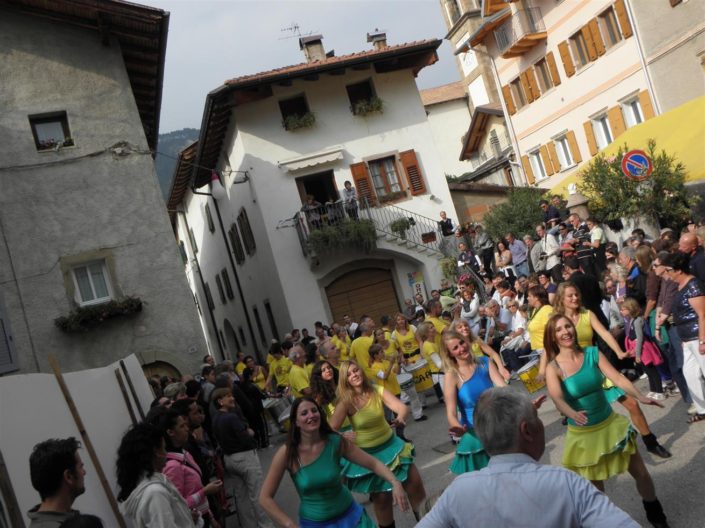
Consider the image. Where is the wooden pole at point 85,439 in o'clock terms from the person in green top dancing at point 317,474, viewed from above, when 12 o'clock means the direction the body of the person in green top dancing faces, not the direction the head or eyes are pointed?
The wooden pole is roughly at 4 o'clock from the person in green top dancing.

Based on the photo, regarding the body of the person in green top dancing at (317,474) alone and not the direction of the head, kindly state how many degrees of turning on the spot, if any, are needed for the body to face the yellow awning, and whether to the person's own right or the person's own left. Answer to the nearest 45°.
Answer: approximately 135° to the person's own left

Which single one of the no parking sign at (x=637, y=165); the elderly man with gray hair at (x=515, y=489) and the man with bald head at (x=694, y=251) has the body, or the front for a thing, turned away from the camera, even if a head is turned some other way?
the elderly man with gray hair

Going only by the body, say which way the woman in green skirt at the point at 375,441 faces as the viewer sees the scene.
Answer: toward the camera

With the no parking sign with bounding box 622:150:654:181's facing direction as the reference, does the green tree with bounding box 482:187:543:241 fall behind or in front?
behind

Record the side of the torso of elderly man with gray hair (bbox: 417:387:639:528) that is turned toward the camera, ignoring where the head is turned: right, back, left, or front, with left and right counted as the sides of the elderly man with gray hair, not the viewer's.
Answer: back

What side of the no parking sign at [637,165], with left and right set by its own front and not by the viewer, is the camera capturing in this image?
front

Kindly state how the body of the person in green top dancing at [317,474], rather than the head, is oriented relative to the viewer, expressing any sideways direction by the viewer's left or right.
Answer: facing the viewer

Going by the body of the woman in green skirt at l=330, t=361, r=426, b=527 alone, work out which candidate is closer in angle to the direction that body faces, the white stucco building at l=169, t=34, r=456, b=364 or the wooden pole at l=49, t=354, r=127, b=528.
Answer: the wooden pole

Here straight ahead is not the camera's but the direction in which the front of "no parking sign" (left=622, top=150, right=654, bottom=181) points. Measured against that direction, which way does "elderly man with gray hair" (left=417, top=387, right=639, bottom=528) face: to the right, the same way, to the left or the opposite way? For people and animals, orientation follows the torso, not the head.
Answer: the opposite way

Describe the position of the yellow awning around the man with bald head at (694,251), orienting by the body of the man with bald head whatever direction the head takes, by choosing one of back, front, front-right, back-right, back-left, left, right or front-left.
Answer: right

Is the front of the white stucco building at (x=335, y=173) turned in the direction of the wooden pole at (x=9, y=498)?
yes

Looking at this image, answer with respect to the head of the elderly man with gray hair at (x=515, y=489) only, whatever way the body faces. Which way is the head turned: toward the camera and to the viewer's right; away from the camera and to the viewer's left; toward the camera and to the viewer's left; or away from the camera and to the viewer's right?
away from the camera and to the viewer's right

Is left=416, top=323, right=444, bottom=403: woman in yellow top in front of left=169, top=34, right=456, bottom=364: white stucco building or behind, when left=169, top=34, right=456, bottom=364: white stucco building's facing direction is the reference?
in front

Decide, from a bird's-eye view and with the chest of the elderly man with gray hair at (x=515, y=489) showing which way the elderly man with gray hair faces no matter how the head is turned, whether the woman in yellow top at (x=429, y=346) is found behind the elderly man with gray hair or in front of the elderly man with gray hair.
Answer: in front

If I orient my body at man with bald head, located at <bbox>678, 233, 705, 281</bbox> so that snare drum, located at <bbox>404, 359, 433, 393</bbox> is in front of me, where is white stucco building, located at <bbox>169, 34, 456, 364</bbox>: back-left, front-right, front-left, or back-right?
front-right

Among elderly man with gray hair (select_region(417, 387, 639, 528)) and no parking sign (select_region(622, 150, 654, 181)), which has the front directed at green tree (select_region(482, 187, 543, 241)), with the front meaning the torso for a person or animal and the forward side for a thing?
the elderly man with gray hair
